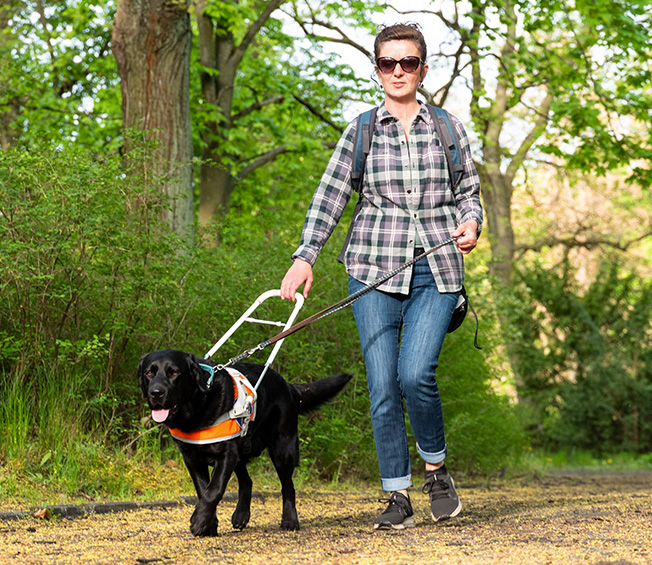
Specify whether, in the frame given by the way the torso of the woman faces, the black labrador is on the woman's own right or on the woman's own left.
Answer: on the woman's own right

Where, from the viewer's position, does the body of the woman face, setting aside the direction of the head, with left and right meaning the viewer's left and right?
facing the viewer

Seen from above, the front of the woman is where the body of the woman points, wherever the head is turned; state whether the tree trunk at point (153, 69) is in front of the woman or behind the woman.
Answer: behind

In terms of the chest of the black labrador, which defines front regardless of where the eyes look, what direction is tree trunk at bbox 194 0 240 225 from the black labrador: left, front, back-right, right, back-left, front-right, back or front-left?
back-right

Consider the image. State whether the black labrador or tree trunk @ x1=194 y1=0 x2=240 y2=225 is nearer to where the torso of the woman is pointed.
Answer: the black labrador

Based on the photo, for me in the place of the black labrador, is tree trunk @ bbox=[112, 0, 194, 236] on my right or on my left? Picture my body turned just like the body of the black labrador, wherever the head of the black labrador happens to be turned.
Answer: on my right

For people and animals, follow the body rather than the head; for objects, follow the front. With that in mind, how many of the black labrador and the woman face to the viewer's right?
0
